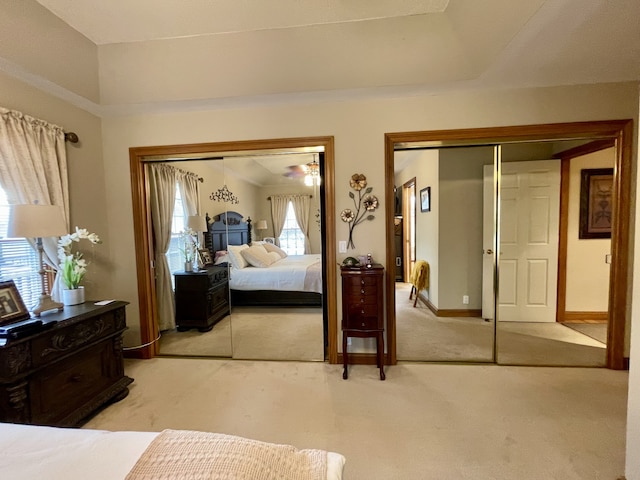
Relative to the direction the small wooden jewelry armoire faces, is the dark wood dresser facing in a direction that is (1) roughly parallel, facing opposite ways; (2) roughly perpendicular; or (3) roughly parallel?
roughly perpendicular

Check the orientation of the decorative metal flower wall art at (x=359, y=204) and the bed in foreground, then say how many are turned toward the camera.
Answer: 1

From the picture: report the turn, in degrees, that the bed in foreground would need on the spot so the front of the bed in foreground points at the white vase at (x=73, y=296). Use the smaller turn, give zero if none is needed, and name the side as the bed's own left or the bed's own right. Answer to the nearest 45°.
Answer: approximately 90° to the bed's own left

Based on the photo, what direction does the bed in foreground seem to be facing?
to the viewer's right

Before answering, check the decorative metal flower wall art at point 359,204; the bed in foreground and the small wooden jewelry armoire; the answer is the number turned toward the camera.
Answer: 2

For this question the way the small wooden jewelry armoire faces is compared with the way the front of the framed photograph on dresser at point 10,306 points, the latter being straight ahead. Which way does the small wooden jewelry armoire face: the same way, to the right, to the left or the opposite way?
to the right

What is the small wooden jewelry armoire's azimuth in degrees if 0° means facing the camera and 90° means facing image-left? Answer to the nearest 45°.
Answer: approximately 0°
